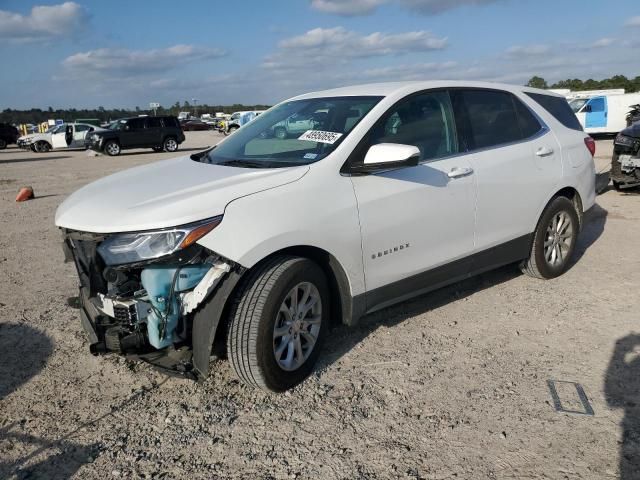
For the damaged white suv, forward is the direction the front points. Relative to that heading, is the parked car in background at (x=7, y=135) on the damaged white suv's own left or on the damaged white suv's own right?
on the damaged white suv's own right

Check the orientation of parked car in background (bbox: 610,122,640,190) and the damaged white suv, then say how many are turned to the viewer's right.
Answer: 0

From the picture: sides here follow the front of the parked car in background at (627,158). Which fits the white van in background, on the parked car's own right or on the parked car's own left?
on the parked car's own right

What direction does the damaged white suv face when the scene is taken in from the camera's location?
facing the viewer and to the left of the viewer

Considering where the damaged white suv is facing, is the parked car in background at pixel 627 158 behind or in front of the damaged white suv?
behind

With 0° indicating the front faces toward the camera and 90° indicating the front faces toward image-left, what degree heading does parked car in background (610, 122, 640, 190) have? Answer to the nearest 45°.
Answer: approximately 45°

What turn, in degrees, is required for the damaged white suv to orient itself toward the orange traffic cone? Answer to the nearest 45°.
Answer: approximately 90° to its right

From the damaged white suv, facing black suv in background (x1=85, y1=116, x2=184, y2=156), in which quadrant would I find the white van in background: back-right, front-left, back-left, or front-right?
front-right

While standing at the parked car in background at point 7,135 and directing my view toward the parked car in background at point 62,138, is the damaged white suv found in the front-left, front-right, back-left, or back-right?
front-right

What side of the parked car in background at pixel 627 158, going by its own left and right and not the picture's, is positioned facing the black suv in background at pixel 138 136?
right

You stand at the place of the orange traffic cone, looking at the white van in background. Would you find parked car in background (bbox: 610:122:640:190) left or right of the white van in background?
right

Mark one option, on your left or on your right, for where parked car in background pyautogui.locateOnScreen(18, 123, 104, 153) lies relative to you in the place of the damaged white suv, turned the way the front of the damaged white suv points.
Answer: on your right

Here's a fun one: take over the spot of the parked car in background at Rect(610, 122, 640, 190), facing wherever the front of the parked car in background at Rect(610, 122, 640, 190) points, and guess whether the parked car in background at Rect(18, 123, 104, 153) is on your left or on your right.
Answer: on your right

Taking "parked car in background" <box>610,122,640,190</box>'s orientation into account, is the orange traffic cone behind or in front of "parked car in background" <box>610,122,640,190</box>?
in front
